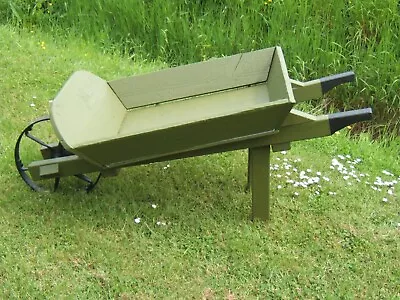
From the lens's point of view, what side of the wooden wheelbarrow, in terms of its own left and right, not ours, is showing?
left
